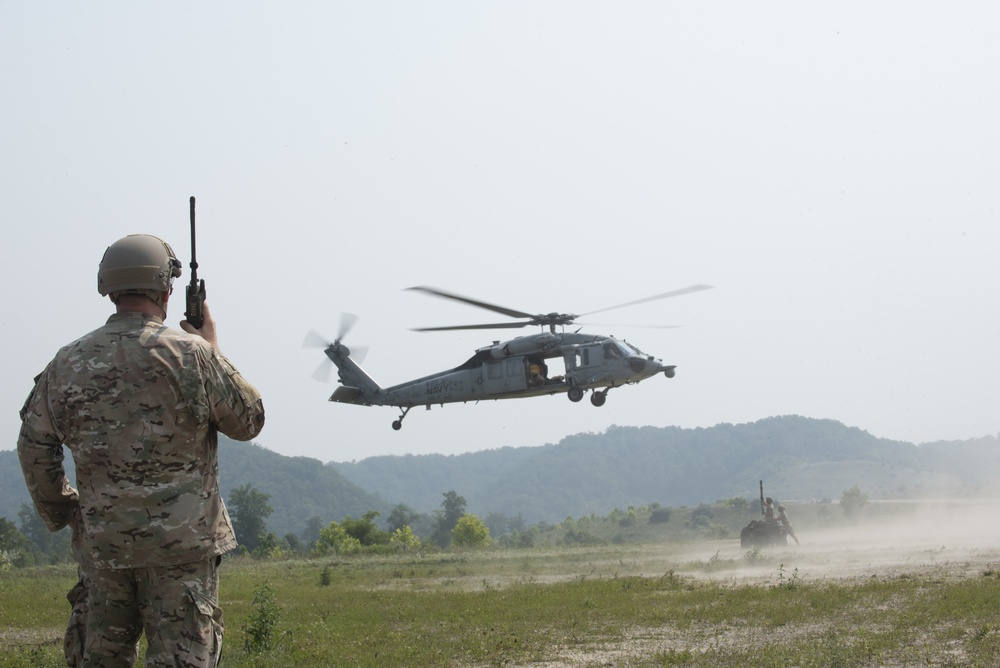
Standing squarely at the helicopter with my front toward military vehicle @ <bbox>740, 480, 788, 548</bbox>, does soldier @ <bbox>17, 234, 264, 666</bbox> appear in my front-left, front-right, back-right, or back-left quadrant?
back-right

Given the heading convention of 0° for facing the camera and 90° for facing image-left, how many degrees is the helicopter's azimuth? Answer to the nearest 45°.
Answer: approximately 270°

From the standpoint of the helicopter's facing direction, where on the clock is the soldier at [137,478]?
The soldier is roughly at 3 o'clock from the helicopter.

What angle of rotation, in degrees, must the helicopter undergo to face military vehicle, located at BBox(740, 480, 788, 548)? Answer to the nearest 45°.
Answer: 0° — it already faces it

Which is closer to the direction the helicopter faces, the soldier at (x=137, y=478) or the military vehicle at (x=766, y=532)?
the military vehicle

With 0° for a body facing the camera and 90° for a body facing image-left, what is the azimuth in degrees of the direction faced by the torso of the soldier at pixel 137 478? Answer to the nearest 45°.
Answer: approximately 180°

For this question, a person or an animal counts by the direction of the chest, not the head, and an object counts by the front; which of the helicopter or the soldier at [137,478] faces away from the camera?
the soldier

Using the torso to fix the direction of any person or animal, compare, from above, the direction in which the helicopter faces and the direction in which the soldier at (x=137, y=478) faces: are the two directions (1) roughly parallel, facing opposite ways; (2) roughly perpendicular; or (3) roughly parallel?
roughly perpendicular

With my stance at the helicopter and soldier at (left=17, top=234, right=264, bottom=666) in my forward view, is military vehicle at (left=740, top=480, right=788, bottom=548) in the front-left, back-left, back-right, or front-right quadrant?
back-left

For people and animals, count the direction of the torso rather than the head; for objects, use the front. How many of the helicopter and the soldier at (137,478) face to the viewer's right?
1
